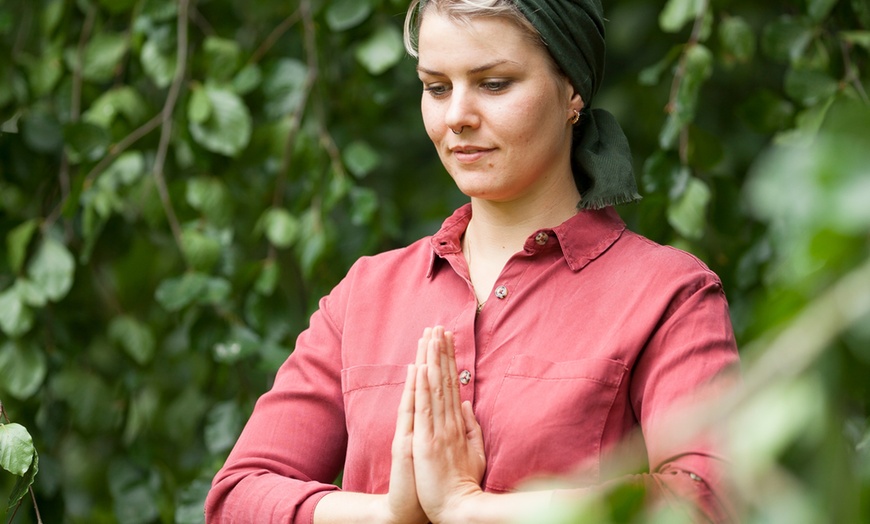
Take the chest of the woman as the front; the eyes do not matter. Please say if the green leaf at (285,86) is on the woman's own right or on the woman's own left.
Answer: on the woman's own right

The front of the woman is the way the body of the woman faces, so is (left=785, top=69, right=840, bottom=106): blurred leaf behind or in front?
behind

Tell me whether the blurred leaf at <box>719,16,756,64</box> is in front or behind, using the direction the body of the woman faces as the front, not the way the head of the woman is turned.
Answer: behind

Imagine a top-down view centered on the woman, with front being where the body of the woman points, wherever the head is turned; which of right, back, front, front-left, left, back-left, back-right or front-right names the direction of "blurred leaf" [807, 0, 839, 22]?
back

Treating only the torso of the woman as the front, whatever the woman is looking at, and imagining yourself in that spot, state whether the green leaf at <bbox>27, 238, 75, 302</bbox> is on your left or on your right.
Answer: on your right

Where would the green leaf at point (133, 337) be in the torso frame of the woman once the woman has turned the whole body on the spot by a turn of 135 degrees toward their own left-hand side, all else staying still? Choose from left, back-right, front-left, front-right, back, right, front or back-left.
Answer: back-left

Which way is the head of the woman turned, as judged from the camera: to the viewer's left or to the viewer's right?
to the viewer's left

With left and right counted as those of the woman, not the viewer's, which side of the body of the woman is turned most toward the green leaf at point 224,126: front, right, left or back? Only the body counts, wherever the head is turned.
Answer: right

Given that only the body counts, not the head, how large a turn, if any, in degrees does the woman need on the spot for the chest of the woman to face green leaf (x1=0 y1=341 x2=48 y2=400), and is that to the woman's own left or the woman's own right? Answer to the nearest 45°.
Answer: approximately 90° to the woman's own right

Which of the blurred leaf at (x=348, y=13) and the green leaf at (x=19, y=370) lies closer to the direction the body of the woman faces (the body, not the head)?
the green leaf

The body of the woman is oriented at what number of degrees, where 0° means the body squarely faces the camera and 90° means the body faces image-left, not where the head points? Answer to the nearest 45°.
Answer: approximately 45°

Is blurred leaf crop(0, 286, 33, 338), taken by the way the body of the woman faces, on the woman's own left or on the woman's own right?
on the woman's own right

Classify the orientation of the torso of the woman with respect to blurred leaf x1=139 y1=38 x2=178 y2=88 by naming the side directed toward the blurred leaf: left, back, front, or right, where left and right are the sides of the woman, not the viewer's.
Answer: right
